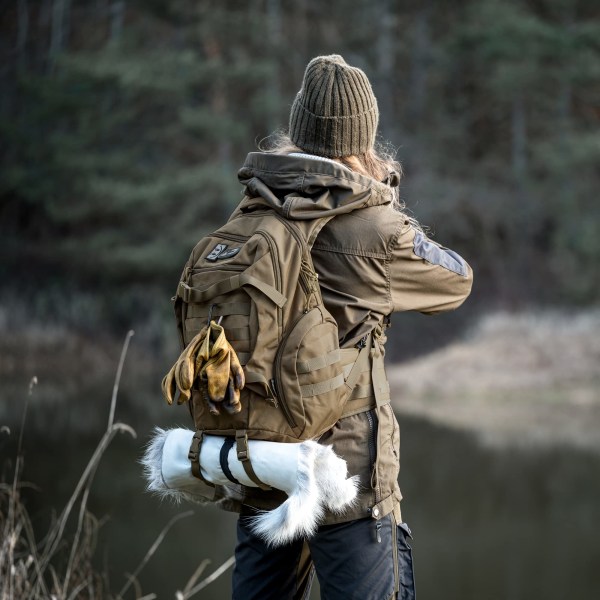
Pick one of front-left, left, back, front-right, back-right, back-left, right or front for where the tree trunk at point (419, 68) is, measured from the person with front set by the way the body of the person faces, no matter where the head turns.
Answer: front-left

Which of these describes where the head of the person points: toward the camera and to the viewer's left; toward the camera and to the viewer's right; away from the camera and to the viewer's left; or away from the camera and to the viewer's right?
away from the camera and to the viewer's right

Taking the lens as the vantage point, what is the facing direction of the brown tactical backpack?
facing the viewer and to the left of the viewer

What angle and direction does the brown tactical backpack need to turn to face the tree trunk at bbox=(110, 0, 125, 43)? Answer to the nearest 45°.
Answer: approximately 135° to its right

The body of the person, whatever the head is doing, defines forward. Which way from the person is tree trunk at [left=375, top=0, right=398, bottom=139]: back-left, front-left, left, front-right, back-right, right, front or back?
front-left

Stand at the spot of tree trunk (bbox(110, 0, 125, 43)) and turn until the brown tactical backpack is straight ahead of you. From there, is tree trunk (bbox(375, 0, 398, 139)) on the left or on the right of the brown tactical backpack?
left

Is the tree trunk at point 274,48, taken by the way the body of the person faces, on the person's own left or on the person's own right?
on the person's own left

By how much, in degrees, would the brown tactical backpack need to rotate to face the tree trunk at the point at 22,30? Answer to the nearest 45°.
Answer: approximately 135° to its right

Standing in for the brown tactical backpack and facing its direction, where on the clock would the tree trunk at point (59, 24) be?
The tree trunk is roughly at 4 o'clock from the brown tactical backpack.

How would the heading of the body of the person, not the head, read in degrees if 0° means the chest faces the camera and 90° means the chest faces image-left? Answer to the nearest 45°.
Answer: approximately 225°

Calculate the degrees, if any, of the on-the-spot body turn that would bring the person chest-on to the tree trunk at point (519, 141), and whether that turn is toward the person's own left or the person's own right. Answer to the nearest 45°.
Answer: approximately 45° to the person's own left

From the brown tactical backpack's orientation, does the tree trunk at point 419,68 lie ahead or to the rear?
to the rear
